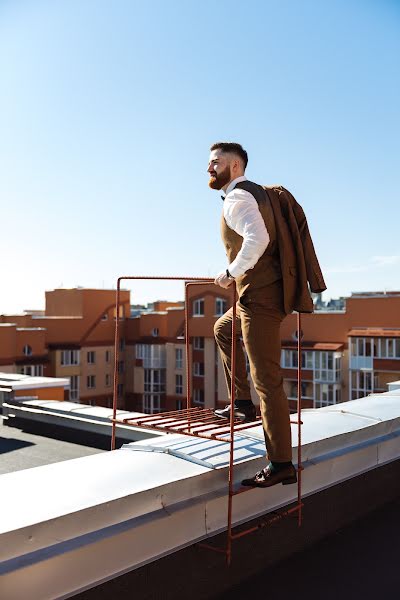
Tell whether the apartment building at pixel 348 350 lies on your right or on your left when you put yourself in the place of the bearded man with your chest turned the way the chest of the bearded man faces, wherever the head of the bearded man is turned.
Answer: on your right

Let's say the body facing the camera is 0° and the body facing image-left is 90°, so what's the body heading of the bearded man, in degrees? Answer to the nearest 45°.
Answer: approximately 90°

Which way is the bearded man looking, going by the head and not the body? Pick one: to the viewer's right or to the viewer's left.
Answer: to the viewer's left

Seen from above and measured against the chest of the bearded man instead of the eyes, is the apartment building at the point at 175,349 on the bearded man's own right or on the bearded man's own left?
on the bearded man's own right

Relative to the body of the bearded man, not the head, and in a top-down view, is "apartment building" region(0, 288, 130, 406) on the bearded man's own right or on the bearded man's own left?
on the bearded man's own right
